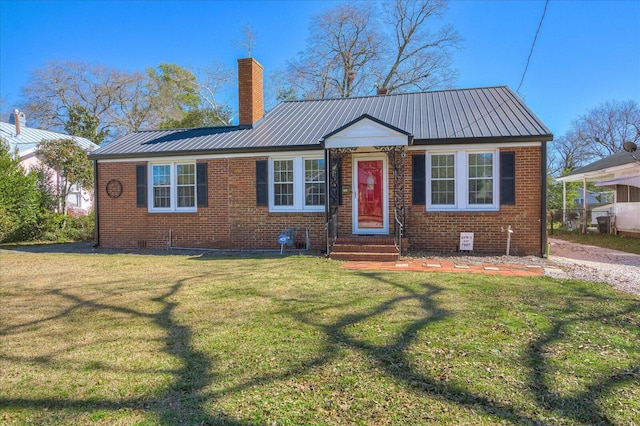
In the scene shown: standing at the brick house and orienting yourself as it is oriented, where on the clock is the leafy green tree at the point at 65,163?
The leafy green tree is roughly at 4 o'clock from the brick house.

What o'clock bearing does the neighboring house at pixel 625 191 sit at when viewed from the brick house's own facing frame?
The neighboring house is roughly at 8 o'clock from the brick house.

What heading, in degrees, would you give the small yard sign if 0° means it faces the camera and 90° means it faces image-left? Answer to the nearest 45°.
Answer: approximately 0°

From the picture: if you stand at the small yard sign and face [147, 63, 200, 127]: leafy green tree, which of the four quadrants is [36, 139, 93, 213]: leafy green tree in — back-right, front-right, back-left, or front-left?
front-left

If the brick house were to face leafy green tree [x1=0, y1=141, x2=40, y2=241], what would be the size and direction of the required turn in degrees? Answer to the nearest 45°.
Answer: approximately 90° to its right

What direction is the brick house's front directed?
toward the camera

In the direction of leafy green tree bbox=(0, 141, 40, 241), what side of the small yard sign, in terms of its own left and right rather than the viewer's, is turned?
right

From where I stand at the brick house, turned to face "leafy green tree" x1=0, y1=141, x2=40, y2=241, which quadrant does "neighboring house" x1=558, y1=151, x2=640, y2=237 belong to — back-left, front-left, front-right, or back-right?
back-right

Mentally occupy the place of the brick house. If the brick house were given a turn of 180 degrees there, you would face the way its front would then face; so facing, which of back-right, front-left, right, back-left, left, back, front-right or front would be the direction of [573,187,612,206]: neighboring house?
front-right

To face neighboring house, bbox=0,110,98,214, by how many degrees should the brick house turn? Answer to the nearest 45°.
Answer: approximately 135° to its right

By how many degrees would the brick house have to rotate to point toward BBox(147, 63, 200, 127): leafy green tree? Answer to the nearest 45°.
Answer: approximately 135° to its right
